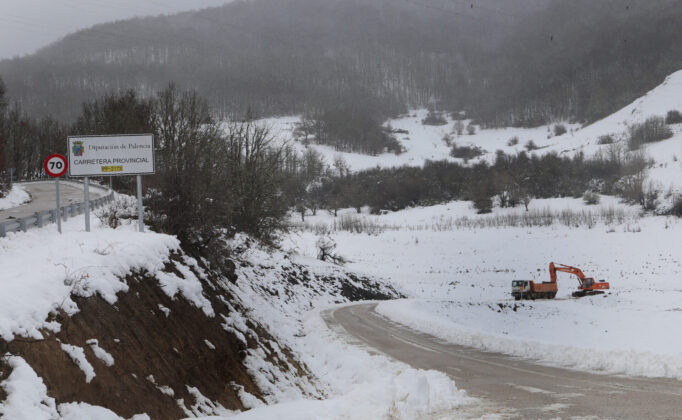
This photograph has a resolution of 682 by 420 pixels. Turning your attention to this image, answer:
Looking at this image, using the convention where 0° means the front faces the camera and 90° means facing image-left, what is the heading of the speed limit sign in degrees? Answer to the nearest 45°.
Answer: approximately 0°

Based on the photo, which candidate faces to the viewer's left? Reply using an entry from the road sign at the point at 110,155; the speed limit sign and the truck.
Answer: the truck

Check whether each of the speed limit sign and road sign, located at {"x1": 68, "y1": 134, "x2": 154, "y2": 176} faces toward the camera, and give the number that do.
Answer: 2

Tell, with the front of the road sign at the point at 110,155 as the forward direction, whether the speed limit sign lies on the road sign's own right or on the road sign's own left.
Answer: on the road sign's own right

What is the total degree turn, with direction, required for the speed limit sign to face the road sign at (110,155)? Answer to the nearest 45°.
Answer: approximately 45° to its left

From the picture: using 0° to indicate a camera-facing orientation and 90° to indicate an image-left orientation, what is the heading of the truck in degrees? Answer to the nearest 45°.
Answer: approximately 90°
